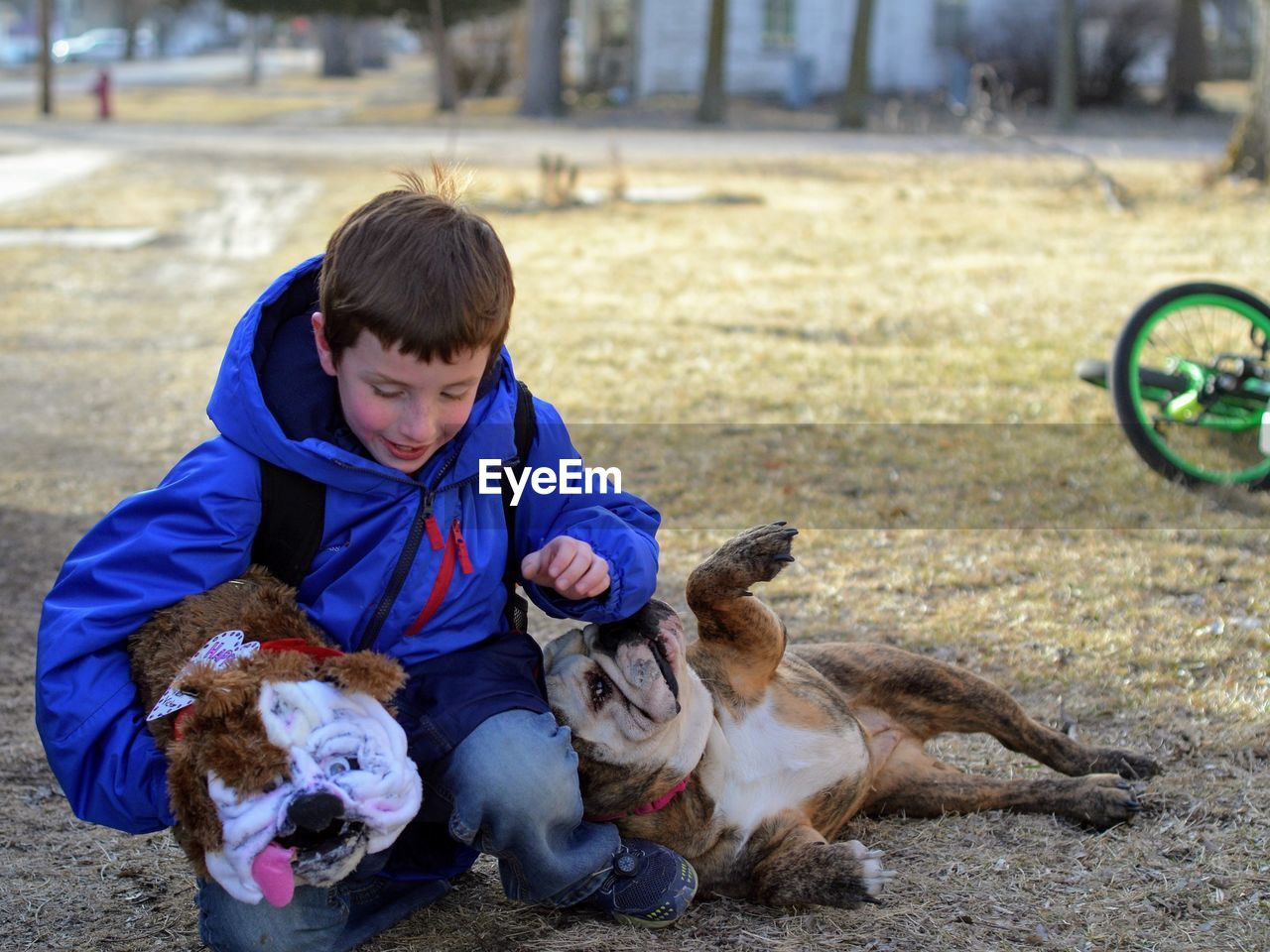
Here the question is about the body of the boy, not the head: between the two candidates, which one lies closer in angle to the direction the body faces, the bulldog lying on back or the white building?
the bulldog lying on back

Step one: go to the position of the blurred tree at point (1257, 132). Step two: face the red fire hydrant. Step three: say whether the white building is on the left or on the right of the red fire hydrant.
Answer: right

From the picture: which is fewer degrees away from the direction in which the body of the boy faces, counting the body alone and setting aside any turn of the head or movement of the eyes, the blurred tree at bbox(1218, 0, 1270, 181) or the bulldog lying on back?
the bulldog lying on back

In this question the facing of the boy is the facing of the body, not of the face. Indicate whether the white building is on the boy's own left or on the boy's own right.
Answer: on the boy's own left

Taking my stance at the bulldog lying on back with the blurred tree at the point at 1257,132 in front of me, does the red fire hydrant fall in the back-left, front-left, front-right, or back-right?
front-left

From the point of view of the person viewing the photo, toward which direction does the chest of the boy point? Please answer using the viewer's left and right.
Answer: facing the viewer and to the right of the viewer

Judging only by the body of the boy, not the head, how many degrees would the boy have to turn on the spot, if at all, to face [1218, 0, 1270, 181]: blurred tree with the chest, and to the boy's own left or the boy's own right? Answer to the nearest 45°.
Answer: approximately 90° to the boy's own left

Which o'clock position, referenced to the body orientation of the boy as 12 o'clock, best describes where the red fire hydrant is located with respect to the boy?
The red fire hydrant is roughly at 7 o'clock from the boy.
